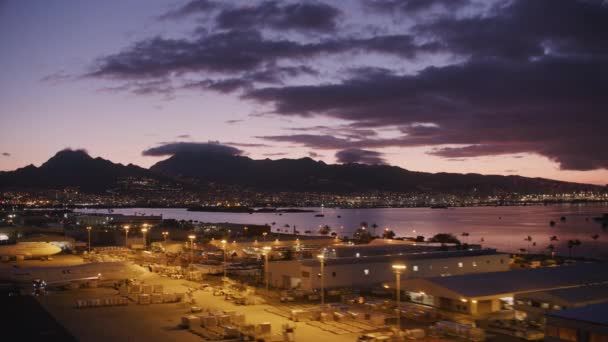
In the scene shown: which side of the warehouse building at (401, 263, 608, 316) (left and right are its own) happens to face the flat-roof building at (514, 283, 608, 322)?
left

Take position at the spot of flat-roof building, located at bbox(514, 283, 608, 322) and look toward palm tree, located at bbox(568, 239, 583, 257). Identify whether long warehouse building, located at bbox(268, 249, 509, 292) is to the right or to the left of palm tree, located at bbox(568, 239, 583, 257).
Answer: left

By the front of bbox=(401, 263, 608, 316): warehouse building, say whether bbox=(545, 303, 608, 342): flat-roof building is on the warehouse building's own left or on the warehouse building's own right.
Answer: on the warehouse building's own left

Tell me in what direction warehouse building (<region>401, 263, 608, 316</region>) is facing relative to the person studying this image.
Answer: facing the viewer and to the left of the viewer

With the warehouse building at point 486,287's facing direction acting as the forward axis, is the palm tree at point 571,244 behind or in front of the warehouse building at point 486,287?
behind

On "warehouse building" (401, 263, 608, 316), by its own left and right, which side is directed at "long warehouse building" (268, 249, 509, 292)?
right

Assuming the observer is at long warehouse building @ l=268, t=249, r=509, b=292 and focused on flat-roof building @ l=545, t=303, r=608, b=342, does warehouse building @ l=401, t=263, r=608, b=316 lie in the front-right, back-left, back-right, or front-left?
front-left

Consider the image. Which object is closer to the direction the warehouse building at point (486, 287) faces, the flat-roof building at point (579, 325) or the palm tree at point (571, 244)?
the flat-roof building
